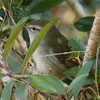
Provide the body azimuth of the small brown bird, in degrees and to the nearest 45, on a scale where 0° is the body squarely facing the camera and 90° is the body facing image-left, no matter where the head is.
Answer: approximately 90°
